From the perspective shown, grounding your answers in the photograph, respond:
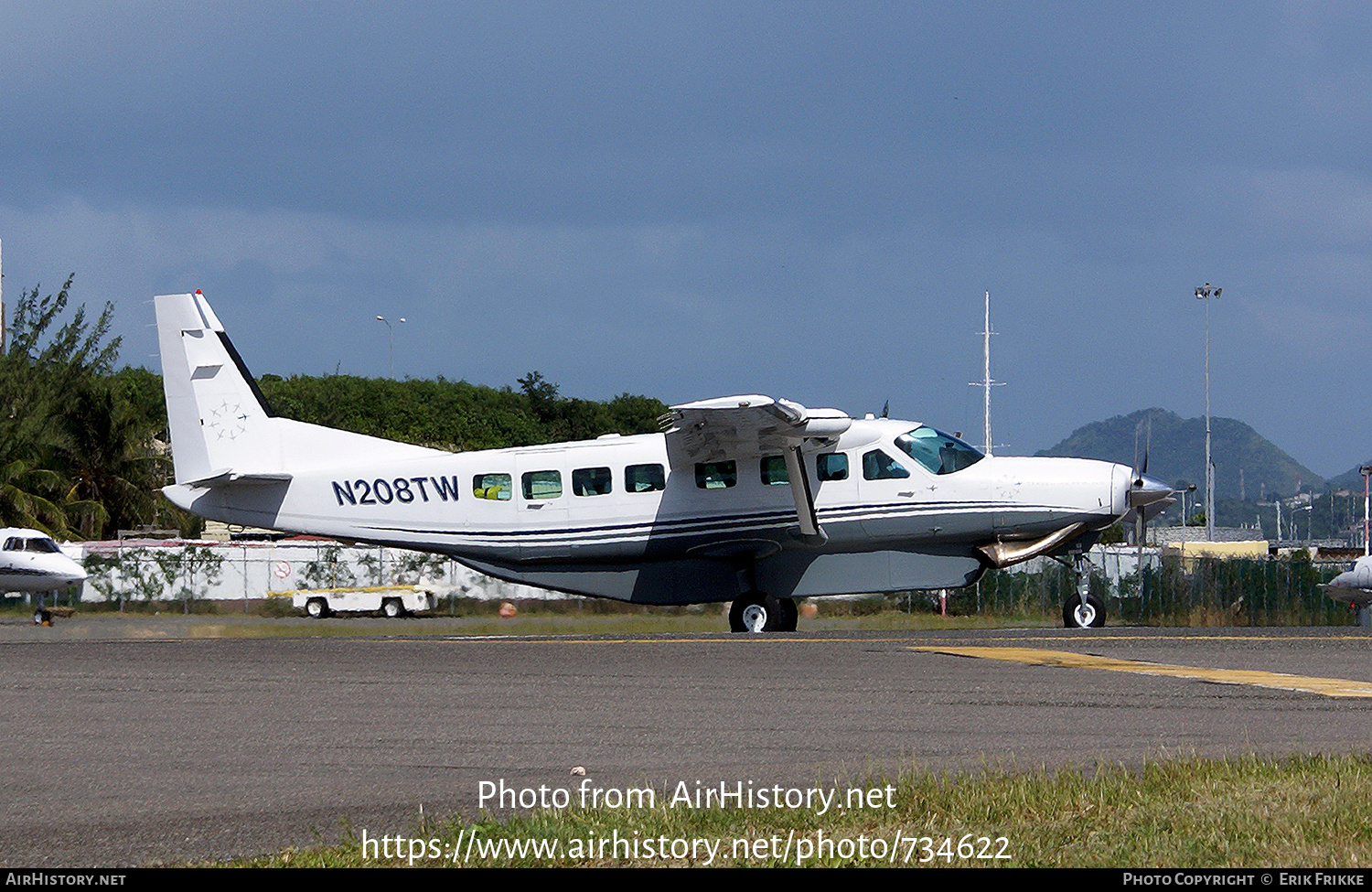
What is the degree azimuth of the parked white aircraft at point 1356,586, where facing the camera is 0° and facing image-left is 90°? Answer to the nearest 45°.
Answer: approximately 90°

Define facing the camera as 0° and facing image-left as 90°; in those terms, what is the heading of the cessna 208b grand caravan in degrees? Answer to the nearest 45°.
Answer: approximately 270°

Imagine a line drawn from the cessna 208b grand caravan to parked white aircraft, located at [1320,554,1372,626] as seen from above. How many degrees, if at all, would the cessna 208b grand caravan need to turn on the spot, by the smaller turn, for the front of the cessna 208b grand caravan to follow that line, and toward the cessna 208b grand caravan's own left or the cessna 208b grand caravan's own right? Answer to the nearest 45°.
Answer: approximately 45° to the cessna 208b grand caravan's own left

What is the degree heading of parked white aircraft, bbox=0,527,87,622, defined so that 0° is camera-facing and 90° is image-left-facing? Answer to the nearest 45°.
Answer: approximately 270°

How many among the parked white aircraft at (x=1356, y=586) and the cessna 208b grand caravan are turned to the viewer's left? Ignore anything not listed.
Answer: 1

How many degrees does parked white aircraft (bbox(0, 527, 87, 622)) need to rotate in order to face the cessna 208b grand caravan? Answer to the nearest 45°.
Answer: approximately 45° to its right

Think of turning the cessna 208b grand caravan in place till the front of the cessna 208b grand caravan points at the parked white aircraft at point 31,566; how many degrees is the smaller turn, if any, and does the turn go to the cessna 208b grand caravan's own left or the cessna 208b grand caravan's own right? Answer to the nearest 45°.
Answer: approximately 135° to the cessna 208b grand caravan's own left

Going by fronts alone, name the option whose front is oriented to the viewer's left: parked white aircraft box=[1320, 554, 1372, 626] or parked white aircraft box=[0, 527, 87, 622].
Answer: parked white aircraft box=[1320, 554, 1372, 626]

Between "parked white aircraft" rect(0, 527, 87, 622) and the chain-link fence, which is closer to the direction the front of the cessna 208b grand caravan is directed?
the chain-link fence

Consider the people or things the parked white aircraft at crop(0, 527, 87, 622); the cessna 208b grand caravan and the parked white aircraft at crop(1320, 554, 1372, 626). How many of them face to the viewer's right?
2
